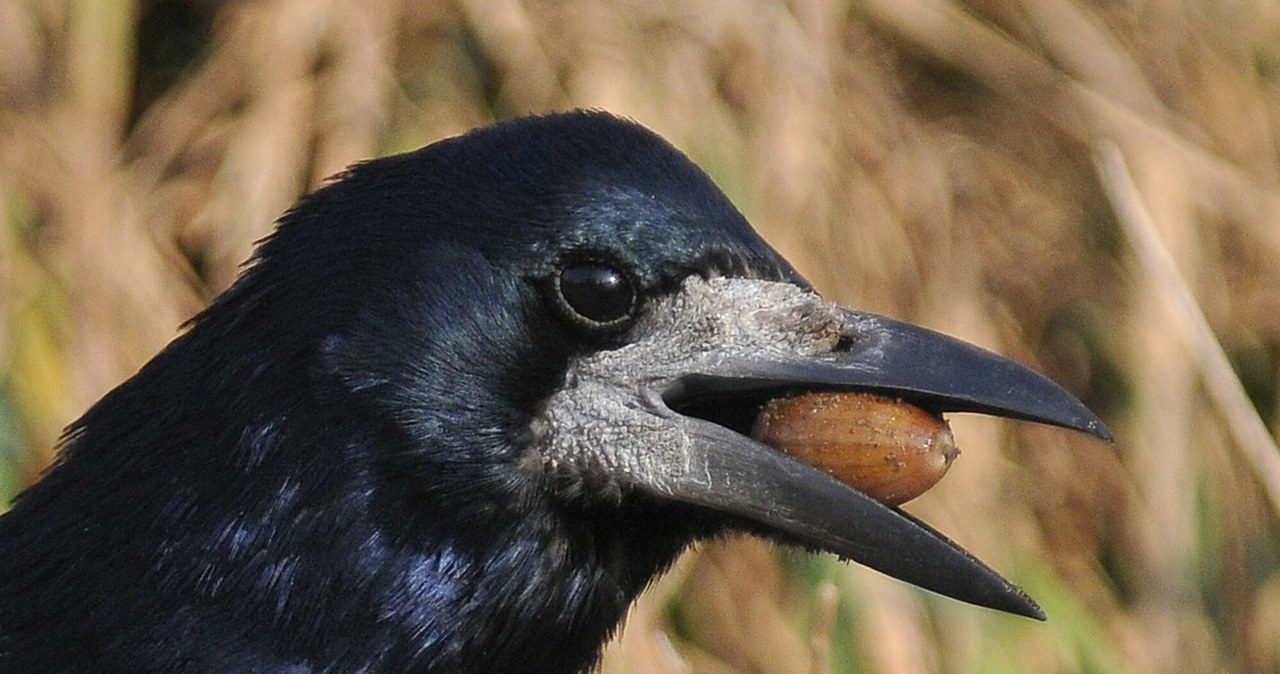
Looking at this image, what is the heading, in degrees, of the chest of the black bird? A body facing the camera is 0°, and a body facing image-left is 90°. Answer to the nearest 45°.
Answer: approximately 270°
